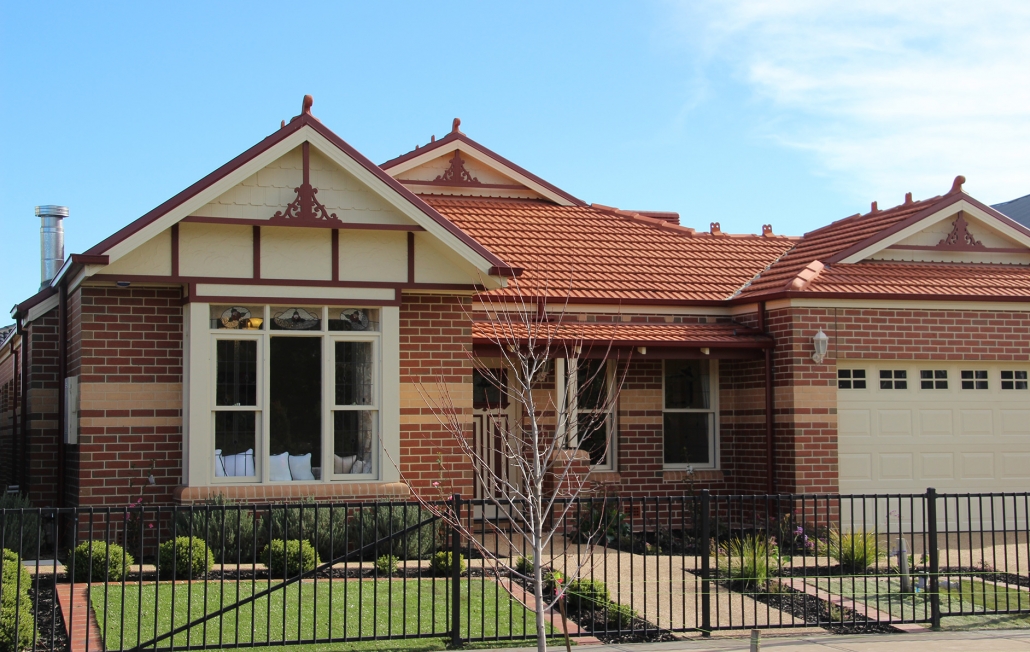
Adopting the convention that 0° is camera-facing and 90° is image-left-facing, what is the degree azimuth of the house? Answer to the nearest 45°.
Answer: approximately 0°

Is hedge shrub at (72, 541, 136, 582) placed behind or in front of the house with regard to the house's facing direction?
in front

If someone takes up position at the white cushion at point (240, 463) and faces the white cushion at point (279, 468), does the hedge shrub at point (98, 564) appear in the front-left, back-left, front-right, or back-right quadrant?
back-right

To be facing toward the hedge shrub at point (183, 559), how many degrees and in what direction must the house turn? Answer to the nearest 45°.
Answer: approximately 45° to its right

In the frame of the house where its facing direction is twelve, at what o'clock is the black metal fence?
The black metal fence is roughly at 12 o'clock from the house.
